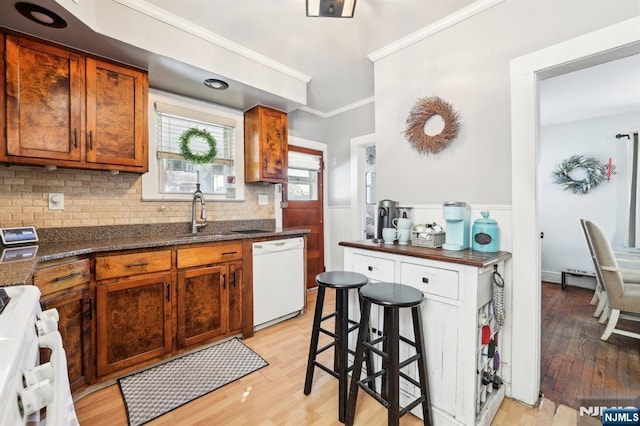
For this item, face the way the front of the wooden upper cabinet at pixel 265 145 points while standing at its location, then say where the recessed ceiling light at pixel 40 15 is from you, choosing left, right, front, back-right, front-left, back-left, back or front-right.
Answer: right

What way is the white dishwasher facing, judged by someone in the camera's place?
facing the viewer and to the right of the viewer

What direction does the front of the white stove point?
to the viewer's right

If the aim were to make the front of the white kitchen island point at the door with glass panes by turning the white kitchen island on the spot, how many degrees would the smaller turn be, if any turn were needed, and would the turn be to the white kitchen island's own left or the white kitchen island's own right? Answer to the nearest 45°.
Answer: approximately 90° to the white kitchen island's own right

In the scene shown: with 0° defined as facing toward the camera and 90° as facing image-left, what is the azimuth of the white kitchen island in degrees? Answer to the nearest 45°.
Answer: approximately 45°

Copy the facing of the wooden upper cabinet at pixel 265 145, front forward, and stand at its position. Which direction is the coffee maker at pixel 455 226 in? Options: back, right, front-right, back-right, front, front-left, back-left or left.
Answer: front

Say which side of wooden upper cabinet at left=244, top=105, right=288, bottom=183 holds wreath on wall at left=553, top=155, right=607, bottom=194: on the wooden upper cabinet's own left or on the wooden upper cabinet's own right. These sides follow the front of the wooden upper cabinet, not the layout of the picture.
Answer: on the wooden upper cabinet's own left

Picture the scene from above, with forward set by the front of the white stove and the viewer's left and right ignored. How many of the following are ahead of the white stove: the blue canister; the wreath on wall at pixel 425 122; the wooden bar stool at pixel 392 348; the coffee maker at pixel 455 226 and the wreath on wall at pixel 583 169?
5

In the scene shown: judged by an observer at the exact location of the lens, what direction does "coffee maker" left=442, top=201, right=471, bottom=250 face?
facing the viewer and to the left of the viewer

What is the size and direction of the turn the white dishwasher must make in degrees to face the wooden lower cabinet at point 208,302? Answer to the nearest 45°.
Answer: approximately 90° to its right

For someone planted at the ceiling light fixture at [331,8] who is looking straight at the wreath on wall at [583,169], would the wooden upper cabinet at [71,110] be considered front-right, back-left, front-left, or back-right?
back-left

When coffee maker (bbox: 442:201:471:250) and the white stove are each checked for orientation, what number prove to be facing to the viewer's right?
1

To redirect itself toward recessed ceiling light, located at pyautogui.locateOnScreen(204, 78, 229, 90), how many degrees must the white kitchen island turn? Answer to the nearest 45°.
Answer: approximately 45° to its right
